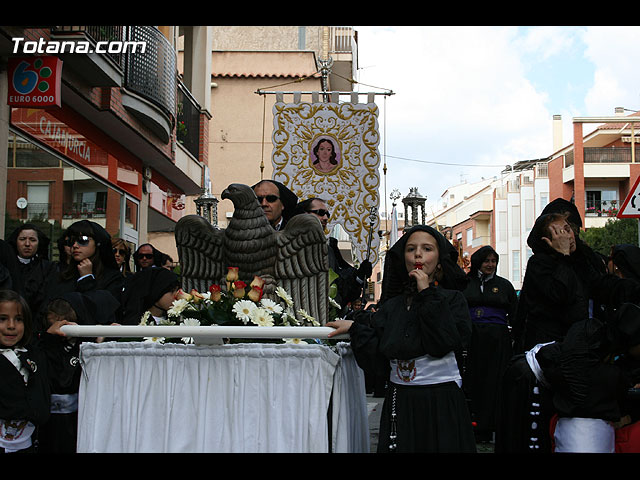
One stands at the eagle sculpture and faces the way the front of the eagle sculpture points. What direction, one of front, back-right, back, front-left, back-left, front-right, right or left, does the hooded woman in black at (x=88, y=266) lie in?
back-right

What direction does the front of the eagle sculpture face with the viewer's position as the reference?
facing the viewer

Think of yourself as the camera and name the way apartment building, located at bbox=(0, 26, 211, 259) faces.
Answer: facing the viewer and to the right of the viewer

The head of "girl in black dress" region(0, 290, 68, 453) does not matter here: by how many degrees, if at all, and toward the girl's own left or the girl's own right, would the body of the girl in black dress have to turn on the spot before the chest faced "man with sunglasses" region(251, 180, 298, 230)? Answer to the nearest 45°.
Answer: approximately 90° to the girl's own left

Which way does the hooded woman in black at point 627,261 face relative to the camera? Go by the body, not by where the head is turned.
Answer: to the viewer's left

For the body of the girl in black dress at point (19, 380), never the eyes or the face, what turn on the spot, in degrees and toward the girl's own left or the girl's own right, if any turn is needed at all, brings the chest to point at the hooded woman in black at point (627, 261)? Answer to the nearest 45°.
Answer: approximately 90° to the girl's own left

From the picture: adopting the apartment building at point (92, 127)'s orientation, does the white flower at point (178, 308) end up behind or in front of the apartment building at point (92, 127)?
in front

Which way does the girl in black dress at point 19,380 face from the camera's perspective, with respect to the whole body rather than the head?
toward the camera

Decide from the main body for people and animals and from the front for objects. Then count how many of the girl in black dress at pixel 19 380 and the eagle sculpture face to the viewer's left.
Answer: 0

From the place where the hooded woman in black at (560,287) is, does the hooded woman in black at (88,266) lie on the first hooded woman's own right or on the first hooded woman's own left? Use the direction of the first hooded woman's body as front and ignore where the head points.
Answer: on the first hooded woman's own right
